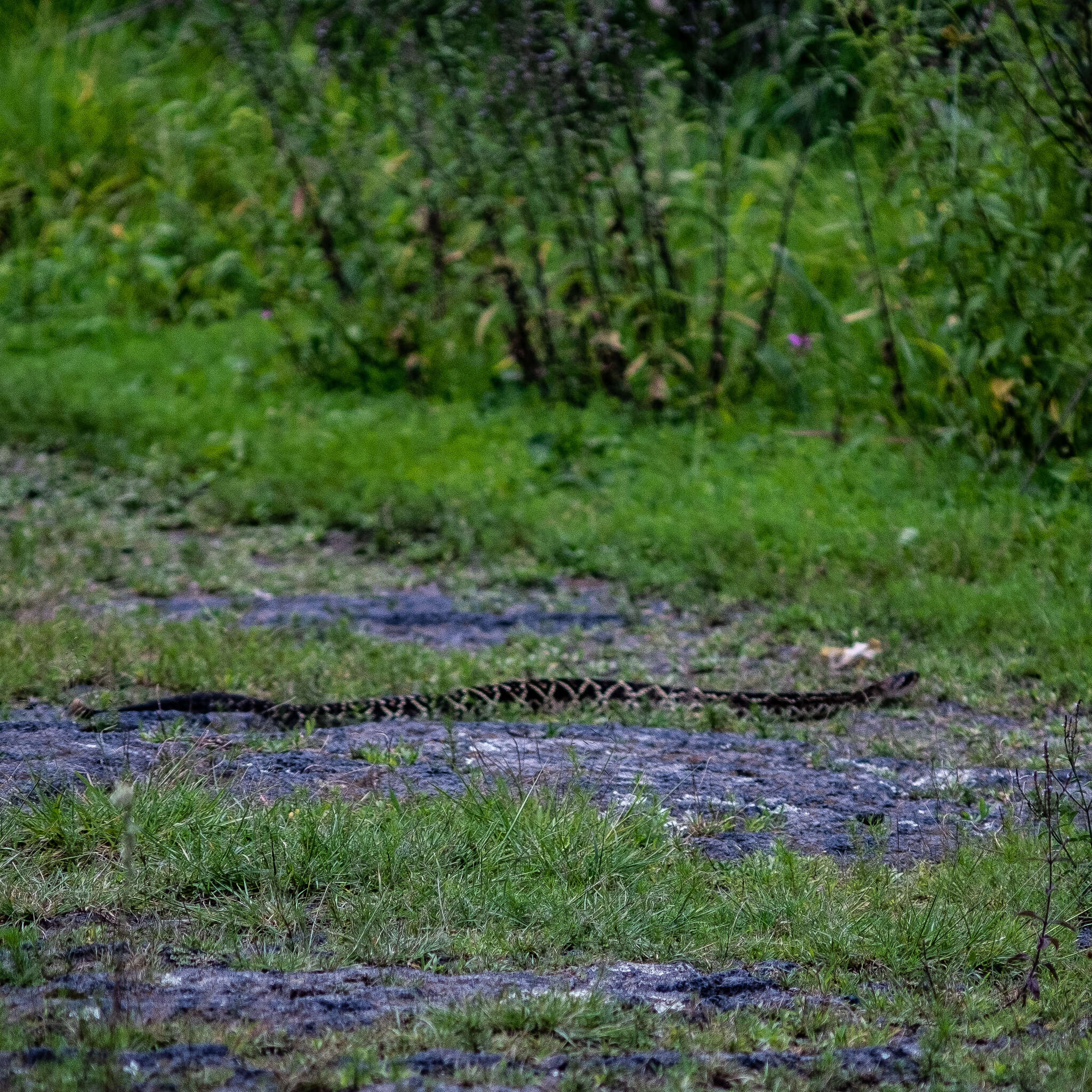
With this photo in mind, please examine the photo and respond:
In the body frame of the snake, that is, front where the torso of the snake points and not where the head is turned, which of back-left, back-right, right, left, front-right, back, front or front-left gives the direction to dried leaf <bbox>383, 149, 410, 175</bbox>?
left

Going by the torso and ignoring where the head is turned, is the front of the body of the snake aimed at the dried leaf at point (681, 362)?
no

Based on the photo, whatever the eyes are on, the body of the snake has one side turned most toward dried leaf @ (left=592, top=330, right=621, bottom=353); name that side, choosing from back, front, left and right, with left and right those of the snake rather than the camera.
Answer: left

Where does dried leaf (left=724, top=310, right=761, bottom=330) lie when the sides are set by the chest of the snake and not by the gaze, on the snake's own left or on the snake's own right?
on the snake's own left

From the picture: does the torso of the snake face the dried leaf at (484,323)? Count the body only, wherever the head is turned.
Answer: no

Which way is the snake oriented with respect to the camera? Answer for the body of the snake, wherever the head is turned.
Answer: to the viewer's right
